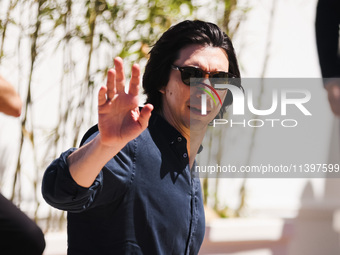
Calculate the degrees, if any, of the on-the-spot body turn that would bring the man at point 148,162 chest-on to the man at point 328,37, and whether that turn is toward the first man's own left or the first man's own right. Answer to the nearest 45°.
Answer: approximately 90° to the first man's own left
